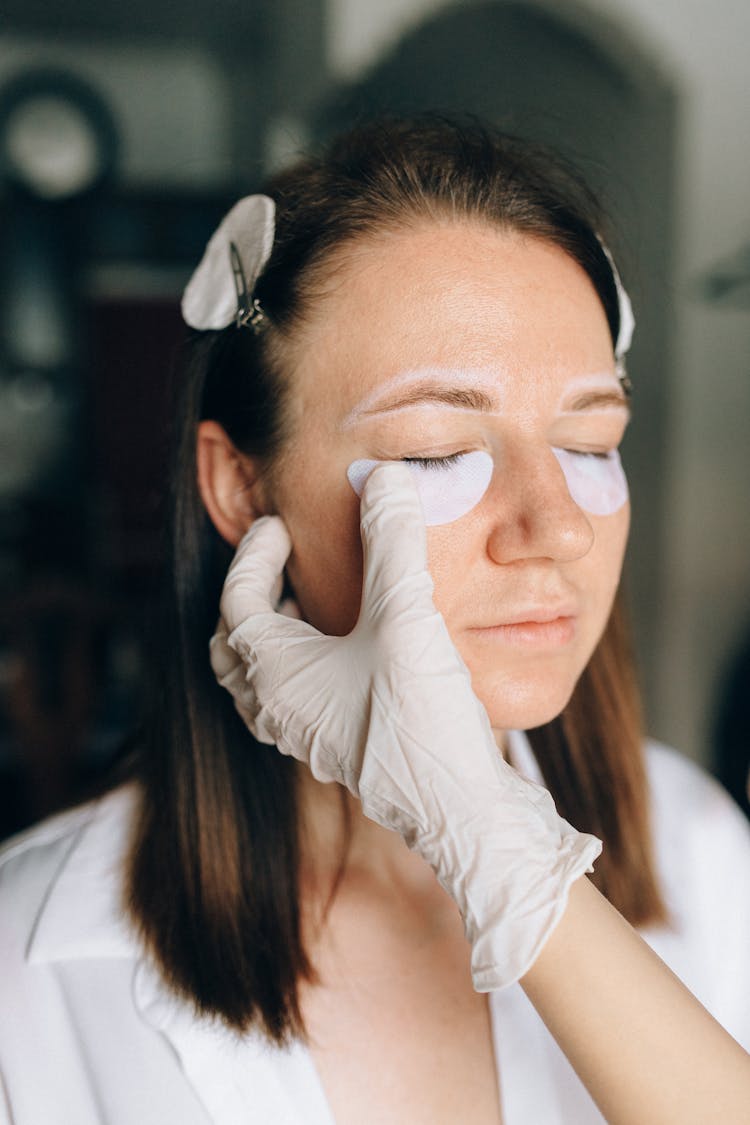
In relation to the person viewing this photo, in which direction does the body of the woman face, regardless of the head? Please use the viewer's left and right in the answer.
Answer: facing the viewer and to the right of the viewer

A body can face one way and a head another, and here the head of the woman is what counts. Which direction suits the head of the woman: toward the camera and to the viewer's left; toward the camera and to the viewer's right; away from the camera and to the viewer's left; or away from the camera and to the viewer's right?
toward the camera and to the viewer's right
